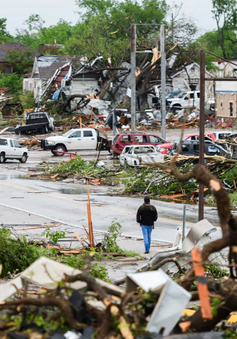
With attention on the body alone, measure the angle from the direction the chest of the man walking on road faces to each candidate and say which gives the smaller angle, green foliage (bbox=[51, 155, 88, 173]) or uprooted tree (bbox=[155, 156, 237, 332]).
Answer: the green foliage

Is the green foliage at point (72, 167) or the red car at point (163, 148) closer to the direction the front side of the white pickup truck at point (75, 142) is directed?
the green foliage

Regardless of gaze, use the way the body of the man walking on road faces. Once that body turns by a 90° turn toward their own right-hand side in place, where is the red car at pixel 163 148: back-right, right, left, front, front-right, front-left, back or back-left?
left

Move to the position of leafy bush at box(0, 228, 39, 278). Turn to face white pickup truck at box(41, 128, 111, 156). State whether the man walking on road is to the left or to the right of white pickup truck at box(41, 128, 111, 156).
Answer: right

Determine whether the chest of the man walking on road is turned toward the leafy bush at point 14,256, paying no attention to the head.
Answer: no

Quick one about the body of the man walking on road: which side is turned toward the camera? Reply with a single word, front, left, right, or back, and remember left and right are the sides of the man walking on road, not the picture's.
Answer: back

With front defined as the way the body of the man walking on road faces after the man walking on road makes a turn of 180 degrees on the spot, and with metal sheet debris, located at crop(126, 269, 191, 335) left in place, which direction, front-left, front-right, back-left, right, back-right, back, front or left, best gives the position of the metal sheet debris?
front

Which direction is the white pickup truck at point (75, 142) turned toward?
to the viewer's left

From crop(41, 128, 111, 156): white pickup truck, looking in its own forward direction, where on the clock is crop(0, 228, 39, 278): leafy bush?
The leafy bush is roughly at 9 o'clock from the white pickup truck.

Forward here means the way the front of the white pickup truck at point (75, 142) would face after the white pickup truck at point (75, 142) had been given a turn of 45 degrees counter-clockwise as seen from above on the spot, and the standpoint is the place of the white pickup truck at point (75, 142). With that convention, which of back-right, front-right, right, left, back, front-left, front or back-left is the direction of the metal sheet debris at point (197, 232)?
front-left

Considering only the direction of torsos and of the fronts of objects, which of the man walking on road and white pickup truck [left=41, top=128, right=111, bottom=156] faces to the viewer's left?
the white pickup truck

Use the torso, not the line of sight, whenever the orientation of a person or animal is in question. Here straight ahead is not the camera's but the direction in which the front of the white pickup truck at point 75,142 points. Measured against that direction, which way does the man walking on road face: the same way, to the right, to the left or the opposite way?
to the right

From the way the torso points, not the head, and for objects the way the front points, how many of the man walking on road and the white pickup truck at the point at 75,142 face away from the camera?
1

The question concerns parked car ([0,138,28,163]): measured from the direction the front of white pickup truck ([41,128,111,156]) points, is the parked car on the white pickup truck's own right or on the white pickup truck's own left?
on the white pickup truck's own left

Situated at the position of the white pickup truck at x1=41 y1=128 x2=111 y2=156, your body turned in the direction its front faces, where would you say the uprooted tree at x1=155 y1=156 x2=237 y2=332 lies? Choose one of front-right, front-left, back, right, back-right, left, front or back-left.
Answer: left

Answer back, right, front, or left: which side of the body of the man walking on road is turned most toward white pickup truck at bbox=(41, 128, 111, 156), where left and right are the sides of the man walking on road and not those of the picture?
front
